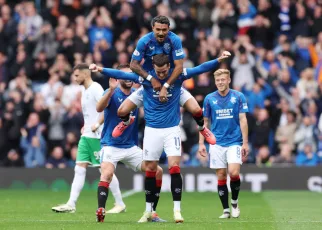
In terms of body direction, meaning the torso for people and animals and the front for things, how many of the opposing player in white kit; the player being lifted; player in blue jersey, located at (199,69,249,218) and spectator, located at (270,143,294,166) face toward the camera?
3

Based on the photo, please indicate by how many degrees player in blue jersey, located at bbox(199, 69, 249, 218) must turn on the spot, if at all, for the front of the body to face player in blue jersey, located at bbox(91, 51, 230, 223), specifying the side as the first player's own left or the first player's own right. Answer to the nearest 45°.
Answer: approximately 45° to the first player's own right

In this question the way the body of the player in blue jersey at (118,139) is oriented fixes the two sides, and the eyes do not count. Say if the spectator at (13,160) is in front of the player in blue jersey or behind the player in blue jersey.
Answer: behind

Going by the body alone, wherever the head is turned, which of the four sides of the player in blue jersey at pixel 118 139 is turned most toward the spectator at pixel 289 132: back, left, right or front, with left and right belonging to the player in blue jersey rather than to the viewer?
back

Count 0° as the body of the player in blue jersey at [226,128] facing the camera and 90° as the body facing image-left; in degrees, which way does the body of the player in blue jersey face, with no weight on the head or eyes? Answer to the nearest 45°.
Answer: approximately 0°
